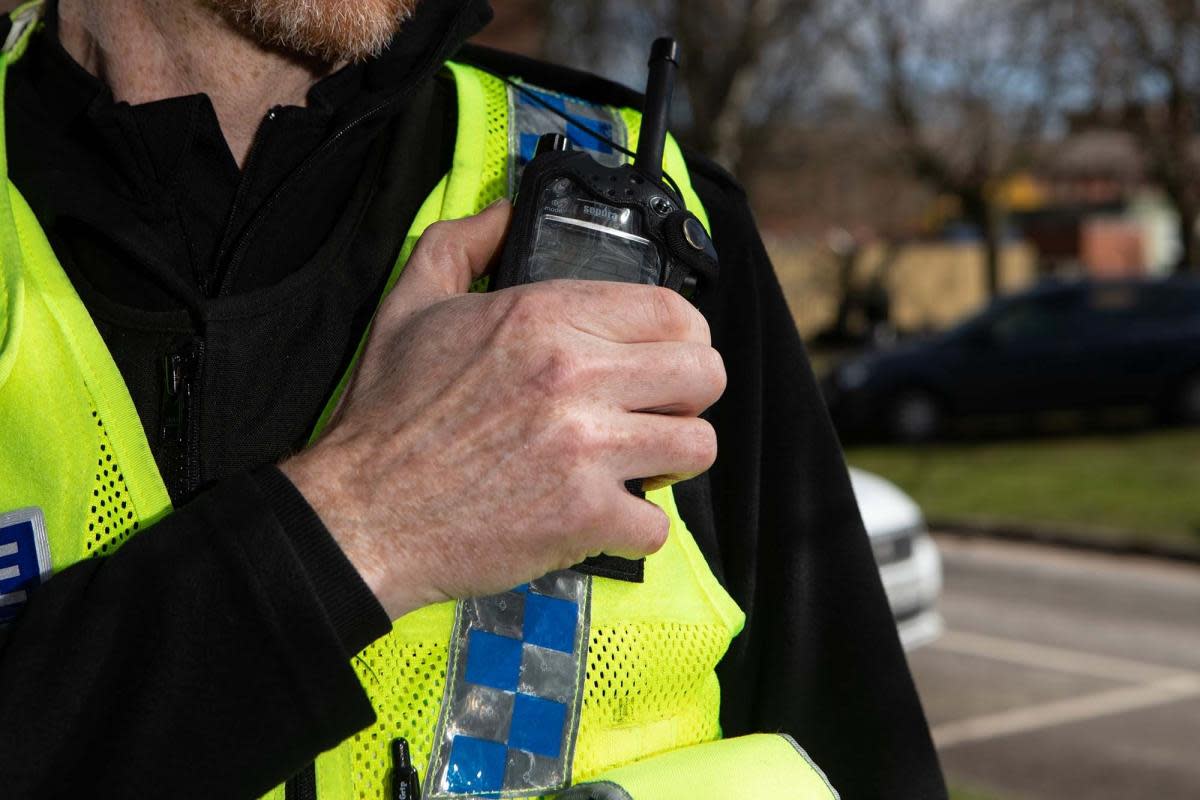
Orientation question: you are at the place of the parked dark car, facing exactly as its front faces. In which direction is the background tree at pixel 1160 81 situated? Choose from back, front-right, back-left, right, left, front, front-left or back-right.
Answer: right

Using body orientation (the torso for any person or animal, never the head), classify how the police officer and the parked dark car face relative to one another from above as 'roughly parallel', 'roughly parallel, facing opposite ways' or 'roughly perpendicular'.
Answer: roughly perpendicular

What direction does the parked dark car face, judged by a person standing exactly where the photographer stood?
facing to the left of the viewer

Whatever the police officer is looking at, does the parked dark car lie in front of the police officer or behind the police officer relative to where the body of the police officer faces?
behind

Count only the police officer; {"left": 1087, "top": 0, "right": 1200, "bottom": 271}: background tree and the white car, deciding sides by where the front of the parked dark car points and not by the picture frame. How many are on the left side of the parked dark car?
2

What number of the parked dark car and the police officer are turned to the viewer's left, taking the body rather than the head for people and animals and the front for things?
1

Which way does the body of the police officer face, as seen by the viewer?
toward the camera

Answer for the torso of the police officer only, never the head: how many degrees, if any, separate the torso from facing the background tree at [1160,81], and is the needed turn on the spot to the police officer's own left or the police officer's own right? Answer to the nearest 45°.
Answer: approximately 135° to the police officer's own left

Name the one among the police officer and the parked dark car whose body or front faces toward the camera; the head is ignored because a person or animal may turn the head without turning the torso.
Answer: the police officer

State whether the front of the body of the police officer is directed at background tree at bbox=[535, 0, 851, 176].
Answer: no

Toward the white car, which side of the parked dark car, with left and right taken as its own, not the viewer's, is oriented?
left

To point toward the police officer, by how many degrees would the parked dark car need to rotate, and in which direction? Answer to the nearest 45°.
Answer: approximately 90° to its left
